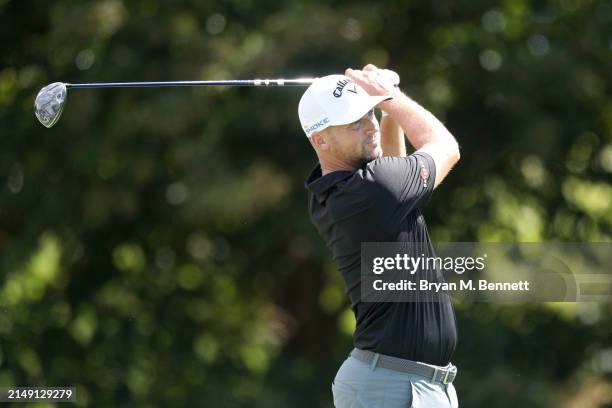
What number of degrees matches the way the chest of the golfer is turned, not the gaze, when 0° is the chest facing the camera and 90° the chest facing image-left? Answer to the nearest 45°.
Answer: approximately 270°
